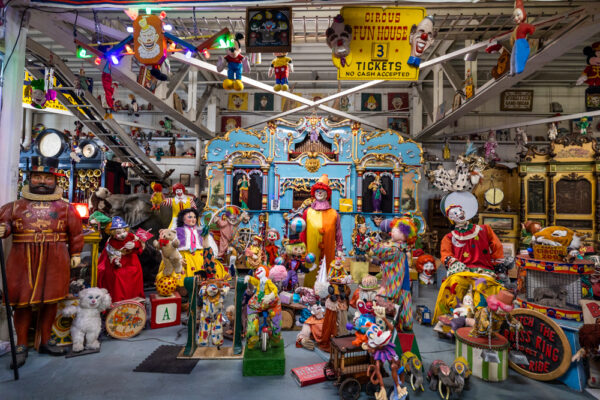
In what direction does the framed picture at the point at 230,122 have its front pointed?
toward the camera

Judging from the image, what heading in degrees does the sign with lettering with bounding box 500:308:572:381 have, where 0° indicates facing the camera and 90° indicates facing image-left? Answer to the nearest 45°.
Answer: approximately 45°

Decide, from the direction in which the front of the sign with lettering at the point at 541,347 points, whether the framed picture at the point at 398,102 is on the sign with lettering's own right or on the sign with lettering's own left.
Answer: on the sign with lettering's own right

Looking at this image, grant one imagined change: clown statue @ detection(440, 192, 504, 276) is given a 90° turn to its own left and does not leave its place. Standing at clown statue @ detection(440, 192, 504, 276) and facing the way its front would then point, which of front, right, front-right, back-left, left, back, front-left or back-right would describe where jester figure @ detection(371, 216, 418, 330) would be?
back-right

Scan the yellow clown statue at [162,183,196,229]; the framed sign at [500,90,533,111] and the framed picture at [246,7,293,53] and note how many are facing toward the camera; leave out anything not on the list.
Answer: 3

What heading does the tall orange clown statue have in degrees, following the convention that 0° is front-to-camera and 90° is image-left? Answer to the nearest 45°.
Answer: approximately 0°

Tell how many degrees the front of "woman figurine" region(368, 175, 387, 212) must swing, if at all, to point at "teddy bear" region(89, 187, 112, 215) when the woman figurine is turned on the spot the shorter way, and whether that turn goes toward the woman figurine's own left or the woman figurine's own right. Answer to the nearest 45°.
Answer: approximately 45° to the woman figurine's own right

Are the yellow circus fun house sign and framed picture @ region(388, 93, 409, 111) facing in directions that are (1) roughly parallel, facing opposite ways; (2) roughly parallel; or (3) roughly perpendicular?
roughly parallel

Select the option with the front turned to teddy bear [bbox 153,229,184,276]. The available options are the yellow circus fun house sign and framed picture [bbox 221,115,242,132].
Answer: the framed picture

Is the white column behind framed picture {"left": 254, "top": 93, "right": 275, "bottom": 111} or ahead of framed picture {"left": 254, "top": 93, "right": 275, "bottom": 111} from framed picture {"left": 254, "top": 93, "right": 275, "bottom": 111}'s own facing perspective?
ahead

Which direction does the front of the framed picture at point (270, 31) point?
toward the camera

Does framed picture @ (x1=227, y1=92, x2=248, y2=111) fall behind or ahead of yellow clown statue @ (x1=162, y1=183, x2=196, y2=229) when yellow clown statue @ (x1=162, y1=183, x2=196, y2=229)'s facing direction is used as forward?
behind

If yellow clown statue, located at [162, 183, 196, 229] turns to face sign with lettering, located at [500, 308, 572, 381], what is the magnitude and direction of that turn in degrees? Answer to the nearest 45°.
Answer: approximately 45° to its left

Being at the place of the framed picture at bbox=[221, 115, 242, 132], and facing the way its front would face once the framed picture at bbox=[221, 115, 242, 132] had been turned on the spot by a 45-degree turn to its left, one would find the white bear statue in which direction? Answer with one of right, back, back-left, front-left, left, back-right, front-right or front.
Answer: front-right

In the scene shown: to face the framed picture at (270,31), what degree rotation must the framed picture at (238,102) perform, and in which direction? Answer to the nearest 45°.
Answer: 0° — it already faces it

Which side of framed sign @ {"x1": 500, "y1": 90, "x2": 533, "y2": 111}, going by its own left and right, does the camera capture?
front
